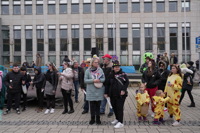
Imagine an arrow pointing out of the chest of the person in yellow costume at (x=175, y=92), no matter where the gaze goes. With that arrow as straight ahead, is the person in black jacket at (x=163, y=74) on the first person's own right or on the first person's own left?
on the first person's own right

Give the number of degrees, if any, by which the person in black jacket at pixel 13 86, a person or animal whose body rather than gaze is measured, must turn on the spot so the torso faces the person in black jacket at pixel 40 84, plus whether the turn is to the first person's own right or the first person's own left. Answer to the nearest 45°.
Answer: approximately 90° to the first person's own left

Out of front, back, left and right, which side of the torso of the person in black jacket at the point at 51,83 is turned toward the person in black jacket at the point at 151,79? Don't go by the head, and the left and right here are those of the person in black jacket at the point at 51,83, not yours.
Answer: left

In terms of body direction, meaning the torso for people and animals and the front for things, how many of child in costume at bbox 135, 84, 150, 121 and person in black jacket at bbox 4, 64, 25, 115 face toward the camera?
2

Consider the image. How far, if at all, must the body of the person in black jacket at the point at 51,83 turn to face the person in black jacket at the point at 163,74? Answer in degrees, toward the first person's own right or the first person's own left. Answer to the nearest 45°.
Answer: approximately 90° to the first person's own left

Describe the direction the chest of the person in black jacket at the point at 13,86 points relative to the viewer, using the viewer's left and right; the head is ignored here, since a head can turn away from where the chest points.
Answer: facing the viewer

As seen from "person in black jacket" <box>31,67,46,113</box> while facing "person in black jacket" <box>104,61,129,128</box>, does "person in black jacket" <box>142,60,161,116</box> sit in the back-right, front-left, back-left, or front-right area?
front-left

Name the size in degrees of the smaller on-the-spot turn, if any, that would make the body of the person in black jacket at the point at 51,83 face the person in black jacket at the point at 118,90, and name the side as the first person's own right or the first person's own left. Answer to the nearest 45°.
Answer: approximately 90° to the first person's own left

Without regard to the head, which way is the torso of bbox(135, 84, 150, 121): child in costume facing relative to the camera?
toward the camera
